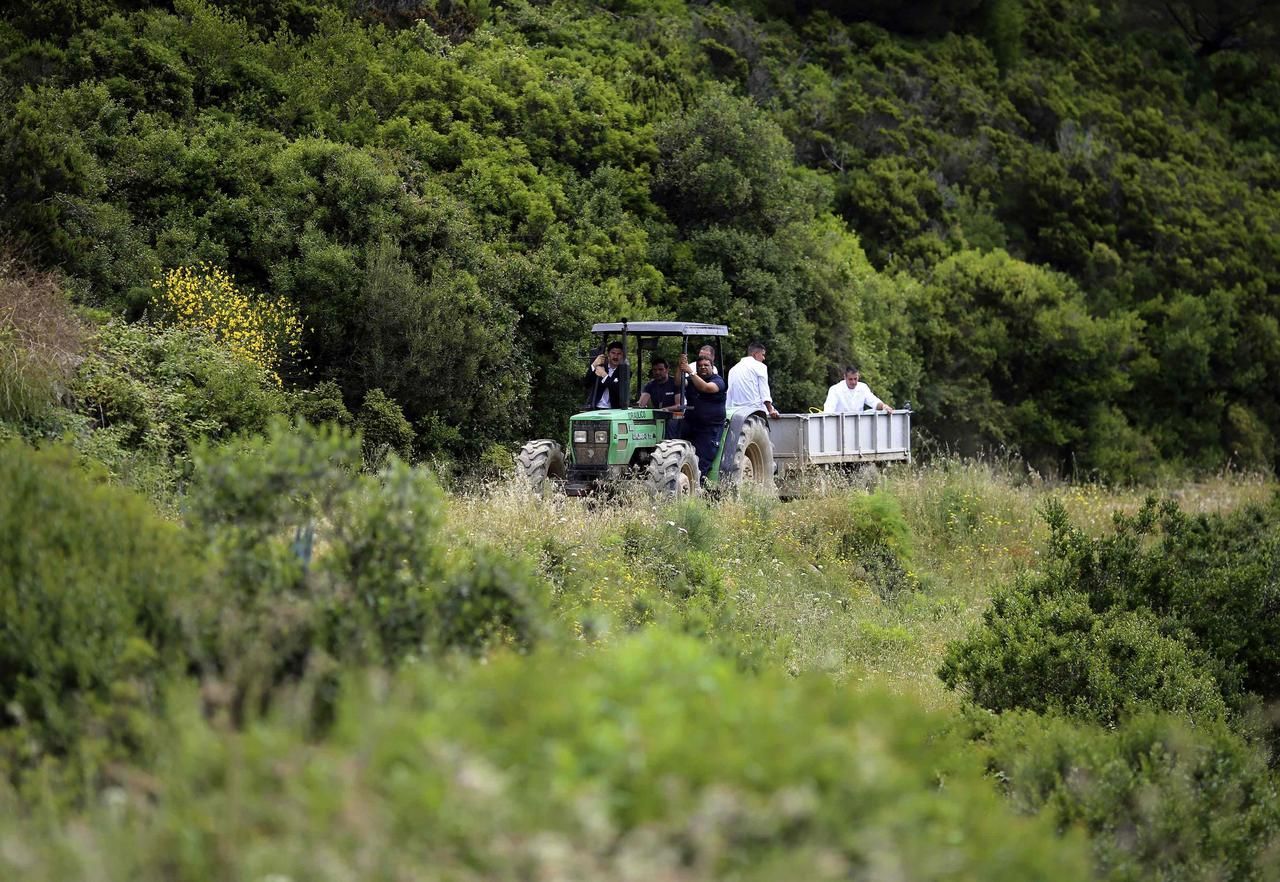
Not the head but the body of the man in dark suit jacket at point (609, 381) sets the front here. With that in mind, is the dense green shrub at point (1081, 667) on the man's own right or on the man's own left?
on the man's own left

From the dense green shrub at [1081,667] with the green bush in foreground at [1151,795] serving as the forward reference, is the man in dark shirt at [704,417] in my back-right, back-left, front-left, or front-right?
back-right

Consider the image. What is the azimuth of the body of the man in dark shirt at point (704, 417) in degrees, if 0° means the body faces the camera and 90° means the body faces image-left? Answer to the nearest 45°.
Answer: approximately 45°

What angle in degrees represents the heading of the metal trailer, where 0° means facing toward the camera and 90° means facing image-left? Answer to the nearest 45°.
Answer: approximately 45°

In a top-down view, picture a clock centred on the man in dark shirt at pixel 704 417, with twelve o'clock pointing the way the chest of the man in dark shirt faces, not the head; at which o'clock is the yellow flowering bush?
The yellow flowering bush is roughly at 2 o'clock from the man in dark shirt.
